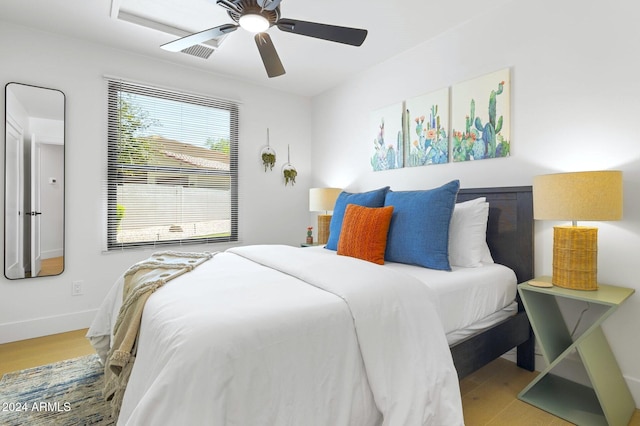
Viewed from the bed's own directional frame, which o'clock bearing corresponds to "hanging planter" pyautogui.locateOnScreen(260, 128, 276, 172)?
The hanging planter is roughly at 4 o'clock from the bed.

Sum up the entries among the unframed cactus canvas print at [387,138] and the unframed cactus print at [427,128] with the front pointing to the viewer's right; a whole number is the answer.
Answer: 0

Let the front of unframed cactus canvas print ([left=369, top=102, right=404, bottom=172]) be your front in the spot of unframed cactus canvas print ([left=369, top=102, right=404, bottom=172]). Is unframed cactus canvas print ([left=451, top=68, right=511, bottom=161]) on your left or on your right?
on your left

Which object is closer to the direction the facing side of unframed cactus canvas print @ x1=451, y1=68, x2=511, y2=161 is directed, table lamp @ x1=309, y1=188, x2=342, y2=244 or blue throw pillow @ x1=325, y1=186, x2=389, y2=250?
the blue throw pillow

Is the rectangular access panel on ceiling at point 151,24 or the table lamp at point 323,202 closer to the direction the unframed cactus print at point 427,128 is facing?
the rectangular access panel on ceiling

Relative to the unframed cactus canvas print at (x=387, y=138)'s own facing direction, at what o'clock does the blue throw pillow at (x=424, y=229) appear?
The blue throw pillow is roughly at 10 o'clock from the unframed cactus canvas print.

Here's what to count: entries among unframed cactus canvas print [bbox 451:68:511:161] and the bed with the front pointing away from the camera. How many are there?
0

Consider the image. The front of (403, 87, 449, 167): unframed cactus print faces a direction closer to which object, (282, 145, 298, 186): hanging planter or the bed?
the bed

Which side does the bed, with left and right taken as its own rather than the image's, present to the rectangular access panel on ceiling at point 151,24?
right

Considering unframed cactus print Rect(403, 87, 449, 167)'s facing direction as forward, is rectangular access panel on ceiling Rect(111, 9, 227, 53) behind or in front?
in front
